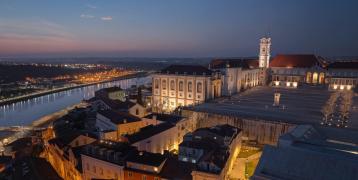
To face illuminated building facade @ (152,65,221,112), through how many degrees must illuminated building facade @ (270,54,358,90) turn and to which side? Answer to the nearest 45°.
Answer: approximately 45° to its right

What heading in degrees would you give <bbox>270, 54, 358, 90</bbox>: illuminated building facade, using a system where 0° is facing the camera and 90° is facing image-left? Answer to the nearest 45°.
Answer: approximately 0°
